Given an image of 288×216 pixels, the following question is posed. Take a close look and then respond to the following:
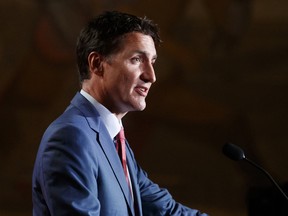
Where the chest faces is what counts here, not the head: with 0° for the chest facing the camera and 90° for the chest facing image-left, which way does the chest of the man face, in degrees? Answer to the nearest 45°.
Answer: approximately 315°
